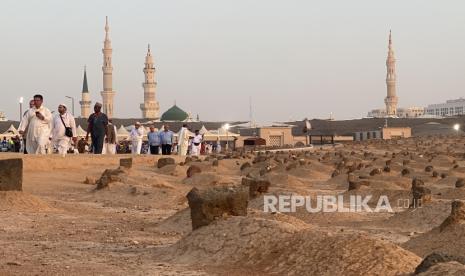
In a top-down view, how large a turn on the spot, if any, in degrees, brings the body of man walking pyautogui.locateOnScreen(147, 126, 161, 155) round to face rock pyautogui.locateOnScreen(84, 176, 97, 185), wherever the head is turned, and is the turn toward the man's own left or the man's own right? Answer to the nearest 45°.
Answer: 0° — they already face it

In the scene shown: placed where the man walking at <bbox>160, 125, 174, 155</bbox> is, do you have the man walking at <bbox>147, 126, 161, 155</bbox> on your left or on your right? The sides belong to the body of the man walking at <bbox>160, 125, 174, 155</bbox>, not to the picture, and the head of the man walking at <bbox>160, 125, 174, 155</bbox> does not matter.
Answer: on your right

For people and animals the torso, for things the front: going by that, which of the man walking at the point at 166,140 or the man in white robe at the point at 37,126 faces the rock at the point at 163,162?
the man walking

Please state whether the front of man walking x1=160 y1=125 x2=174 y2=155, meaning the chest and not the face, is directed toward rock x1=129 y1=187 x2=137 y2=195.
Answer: yes

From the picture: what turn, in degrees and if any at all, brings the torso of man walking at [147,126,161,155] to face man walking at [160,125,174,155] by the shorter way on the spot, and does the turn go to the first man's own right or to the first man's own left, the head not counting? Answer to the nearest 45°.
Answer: approximately 45° to the first man's own left

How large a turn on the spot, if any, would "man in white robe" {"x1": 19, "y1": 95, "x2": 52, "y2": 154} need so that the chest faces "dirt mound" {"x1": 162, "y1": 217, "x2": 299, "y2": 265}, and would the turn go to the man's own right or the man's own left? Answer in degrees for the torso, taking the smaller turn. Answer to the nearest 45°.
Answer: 0° — they already face it

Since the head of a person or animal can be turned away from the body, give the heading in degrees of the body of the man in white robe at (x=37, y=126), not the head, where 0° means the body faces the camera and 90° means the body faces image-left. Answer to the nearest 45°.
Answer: approximately 0°

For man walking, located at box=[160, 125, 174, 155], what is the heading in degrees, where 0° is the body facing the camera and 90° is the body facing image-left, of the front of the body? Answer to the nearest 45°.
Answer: approximately 0°
